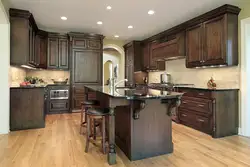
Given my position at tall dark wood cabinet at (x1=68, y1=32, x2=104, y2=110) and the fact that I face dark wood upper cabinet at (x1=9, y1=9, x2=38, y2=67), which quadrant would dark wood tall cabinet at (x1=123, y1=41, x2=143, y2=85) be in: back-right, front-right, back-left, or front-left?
back-left

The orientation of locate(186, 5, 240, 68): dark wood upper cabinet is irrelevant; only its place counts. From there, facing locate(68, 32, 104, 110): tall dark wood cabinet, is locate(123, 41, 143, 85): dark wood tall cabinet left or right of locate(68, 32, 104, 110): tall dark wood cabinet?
right

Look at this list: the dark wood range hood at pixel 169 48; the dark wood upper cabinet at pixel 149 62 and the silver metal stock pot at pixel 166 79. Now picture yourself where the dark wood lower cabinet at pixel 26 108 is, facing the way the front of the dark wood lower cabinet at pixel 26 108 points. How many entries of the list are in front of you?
3

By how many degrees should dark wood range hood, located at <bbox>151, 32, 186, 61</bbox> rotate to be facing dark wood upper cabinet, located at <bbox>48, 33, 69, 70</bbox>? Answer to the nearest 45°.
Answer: approximately 45° to its right

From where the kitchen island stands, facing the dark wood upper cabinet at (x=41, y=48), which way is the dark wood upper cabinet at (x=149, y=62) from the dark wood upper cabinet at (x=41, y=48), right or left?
right

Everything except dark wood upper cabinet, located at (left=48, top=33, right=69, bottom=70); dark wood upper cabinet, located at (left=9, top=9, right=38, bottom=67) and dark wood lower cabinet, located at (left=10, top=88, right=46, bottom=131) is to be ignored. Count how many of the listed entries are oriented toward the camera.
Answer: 1

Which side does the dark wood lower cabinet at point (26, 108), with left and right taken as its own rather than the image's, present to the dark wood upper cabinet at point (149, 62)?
front

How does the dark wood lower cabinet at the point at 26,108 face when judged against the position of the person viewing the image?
facing to the right of the viewer

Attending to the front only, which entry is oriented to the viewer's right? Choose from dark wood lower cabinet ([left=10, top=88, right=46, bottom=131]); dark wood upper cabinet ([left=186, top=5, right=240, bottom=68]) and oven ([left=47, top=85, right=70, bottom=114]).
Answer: the dark wood lower cabinet

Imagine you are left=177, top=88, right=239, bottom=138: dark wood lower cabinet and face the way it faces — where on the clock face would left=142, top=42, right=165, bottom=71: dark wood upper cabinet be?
The dark wood upper cabinet is roughly at 3 o'clock from the dark wood lower cabinet.

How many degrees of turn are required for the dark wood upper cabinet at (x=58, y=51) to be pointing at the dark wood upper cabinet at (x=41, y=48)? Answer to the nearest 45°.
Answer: approximately 90° to its right

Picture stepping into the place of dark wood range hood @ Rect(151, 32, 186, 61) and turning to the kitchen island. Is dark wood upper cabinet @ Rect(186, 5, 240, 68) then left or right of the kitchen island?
left
